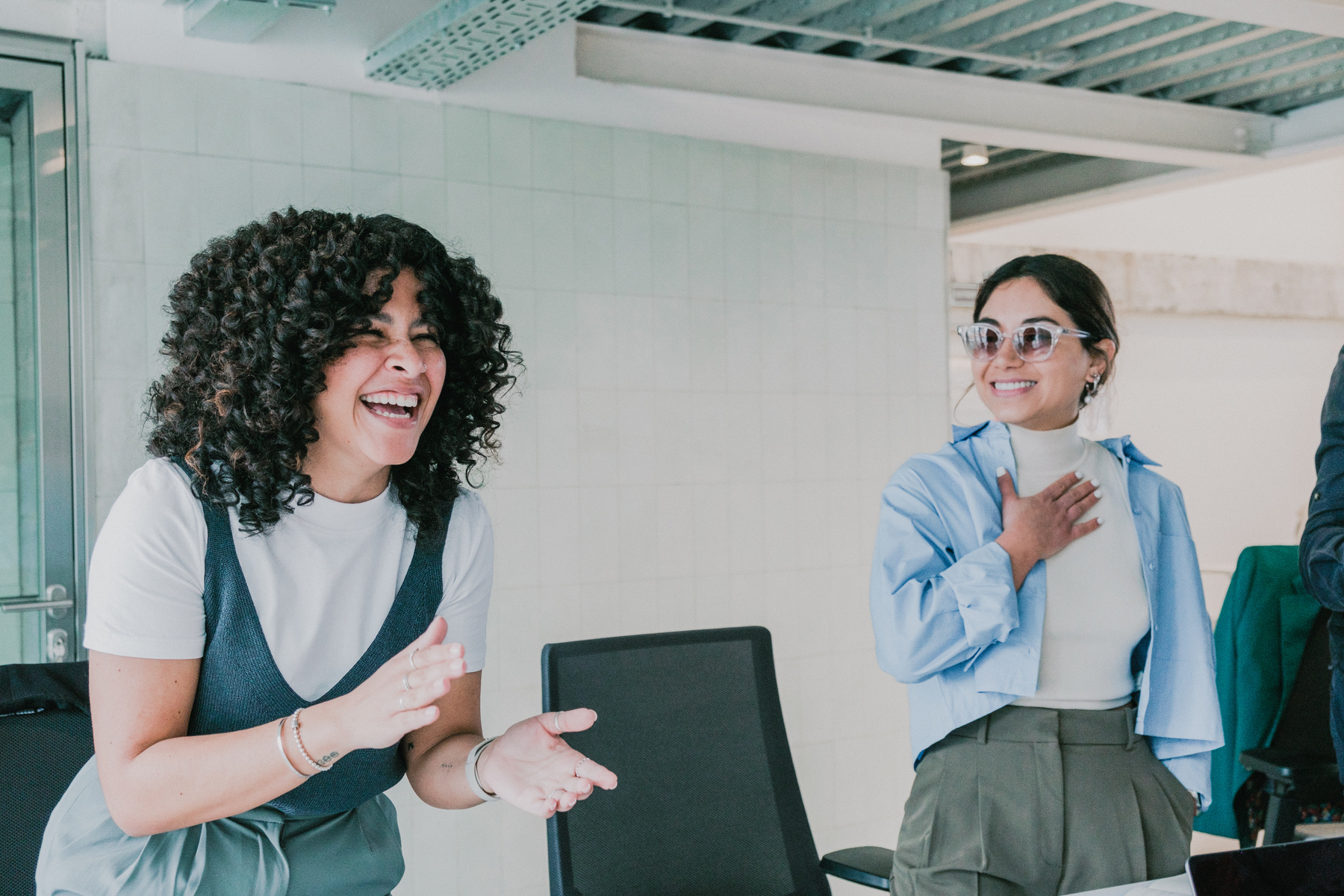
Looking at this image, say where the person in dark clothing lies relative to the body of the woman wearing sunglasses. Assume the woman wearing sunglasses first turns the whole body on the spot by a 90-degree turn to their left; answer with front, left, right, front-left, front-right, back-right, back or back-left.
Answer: front-left

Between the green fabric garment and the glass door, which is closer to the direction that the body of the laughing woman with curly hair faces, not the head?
the green fabric garment

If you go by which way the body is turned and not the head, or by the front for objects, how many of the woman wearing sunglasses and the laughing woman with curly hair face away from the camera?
0

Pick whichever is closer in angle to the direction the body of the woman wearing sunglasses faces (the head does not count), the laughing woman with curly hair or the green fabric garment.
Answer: the laughing woman with curly hair

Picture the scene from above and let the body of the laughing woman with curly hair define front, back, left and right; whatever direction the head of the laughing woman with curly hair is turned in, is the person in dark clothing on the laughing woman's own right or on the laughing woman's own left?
on the laughing woman's own left

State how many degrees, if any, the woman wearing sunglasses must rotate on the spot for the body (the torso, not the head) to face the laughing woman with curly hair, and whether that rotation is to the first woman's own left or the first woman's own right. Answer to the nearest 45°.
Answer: approximately 45° to the first woman's own right

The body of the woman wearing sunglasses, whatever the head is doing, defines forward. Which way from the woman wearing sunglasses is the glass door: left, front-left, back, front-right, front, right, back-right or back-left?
right

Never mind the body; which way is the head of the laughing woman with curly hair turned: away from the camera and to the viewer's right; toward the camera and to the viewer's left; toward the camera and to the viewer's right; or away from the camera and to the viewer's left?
toward the camera and to the viewer's right

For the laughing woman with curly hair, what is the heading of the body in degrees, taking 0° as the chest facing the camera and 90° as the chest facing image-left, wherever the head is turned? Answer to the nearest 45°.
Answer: approximately 315°

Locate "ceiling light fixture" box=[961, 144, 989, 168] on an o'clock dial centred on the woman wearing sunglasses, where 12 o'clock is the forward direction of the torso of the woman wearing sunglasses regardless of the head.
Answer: The ceiling light fixture is roughly at 6 o'clock from the woman wearing sunglasses.

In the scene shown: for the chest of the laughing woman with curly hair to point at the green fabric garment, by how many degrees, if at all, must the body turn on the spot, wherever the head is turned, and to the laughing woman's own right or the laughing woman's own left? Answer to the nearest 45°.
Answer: approximately 90° to the laughing woman's own left

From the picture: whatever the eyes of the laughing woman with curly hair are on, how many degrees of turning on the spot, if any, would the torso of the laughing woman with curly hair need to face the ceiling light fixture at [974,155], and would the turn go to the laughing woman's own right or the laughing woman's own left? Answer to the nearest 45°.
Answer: approximately 90° to the laughing woman's own left

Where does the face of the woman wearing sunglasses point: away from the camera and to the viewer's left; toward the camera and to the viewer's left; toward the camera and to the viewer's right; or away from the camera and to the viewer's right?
toward the camera and to the viewer's left
